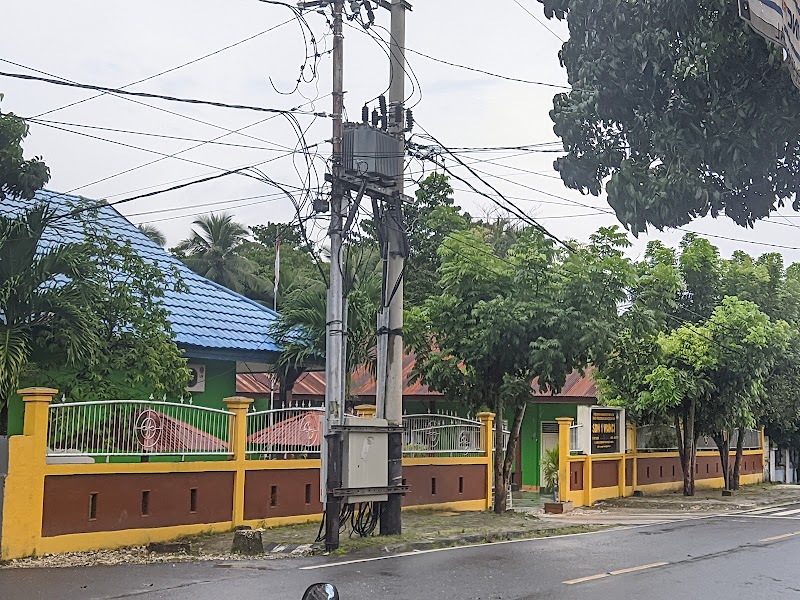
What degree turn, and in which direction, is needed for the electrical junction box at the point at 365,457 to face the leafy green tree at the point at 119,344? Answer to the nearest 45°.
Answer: approximately 90° to its right

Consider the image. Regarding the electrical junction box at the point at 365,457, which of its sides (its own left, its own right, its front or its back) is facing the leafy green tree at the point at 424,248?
back

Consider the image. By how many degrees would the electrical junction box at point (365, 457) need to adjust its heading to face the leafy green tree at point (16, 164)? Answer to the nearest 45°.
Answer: approximately 90° to its right

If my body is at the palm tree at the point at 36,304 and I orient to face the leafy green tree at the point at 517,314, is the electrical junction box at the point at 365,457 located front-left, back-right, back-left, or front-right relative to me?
front-right

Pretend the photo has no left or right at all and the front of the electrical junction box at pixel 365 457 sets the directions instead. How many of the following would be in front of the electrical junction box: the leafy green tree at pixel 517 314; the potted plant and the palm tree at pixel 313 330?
0

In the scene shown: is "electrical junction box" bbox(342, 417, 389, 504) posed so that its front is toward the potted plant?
no

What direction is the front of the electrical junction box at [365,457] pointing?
toward the camera

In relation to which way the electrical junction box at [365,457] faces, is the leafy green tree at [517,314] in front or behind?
behind

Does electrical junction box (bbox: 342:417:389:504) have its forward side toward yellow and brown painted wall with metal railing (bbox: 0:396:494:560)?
no

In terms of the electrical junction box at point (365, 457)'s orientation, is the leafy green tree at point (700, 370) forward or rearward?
rearward

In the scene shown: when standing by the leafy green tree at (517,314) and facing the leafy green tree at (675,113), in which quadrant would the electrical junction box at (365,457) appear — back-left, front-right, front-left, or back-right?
front-right
